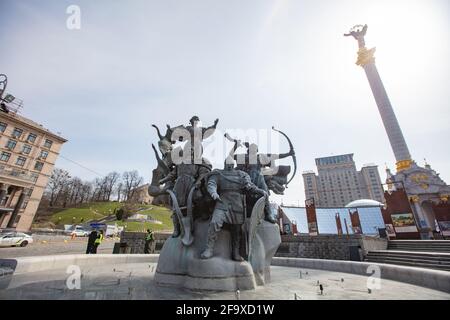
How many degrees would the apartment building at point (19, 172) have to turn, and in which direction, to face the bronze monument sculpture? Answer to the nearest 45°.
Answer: approximately 45° to its right

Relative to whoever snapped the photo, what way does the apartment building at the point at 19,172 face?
facing the viewer and to the right of the viewer

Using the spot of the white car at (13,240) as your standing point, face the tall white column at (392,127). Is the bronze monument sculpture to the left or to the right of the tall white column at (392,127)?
right

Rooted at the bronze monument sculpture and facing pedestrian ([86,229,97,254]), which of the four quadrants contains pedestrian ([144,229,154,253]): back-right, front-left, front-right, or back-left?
front-right

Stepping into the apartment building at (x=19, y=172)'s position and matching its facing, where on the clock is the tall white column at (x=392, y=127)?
The tall white column is roughly at 12 o'clock from the apartment building.

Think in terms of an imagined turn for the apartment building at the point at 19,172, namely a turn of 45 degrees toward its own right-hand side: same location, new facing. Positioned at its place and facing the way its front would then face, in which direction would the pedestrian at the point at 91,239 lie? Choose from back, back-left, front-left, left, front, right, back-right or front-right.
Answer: front

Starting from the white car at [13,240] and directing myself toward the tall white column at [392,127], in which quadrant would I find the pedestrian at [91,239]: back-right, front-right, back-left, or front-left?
front-right

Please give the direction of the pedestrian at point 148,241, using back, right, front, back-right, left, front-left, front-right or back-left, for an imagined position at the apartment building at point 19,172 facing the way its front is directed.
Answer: front-right

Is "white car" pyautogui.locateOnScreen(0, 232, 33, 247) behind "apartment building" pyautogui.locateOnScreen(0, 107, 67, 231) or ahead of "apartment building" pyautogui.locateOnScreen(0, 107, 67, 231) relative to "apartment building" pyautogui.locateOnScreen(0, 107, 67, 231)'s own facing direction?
ahead
